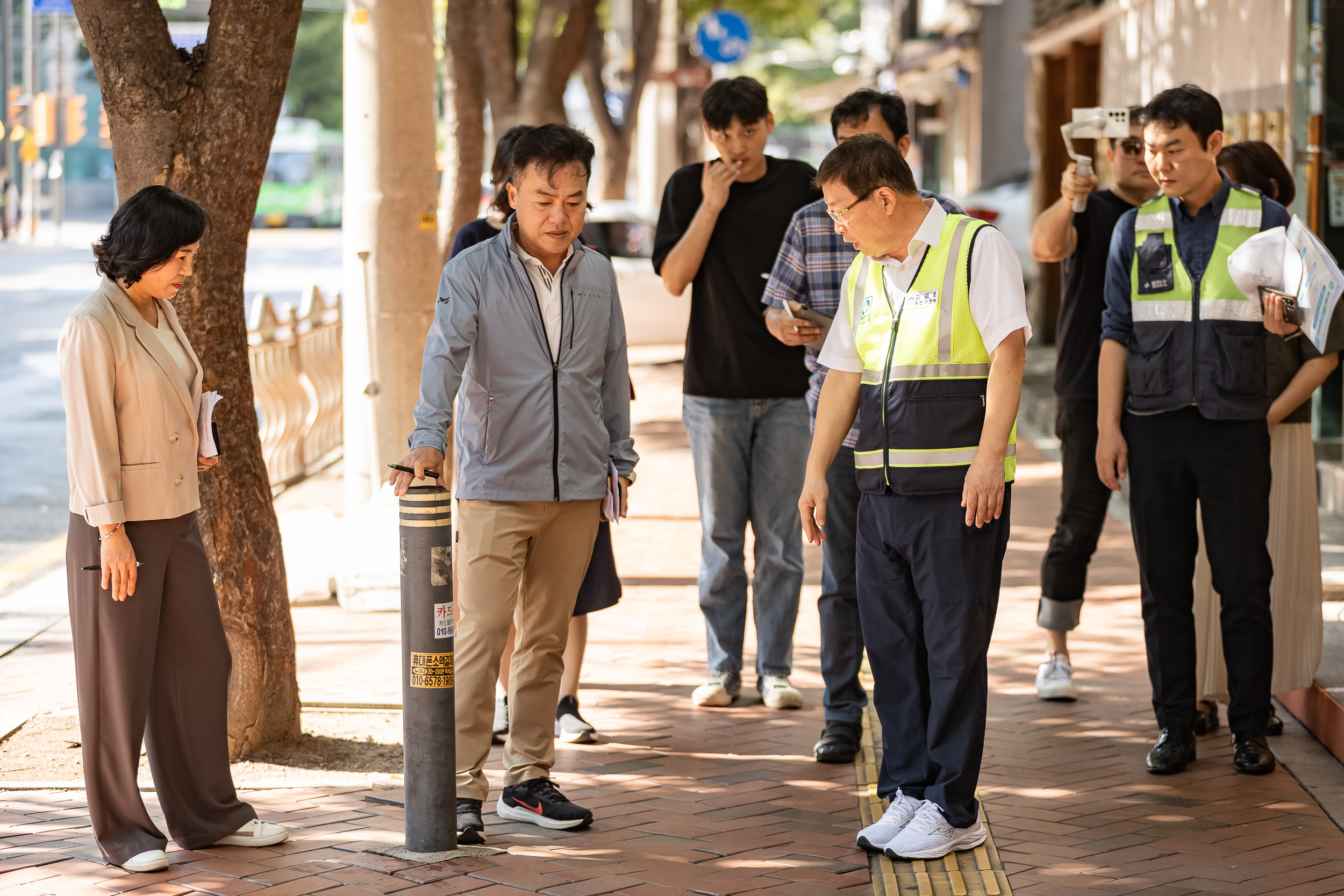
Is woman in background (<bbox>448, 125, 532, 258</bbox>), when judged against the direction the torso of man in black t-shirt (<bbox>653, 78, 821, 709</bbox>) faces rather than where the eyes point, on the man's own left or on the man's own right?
on the man's own right

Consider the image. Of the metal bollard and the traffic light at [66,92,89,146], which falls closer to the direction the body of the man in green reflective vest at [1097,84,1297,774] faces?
the metal bollard

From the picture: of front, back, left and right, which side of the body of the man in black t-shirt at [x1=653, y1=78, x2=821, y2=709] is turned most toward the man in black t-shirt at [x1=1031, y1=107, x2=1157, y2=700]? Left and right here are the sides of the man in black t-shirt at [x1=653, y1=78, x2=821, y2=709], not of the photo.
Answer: left
